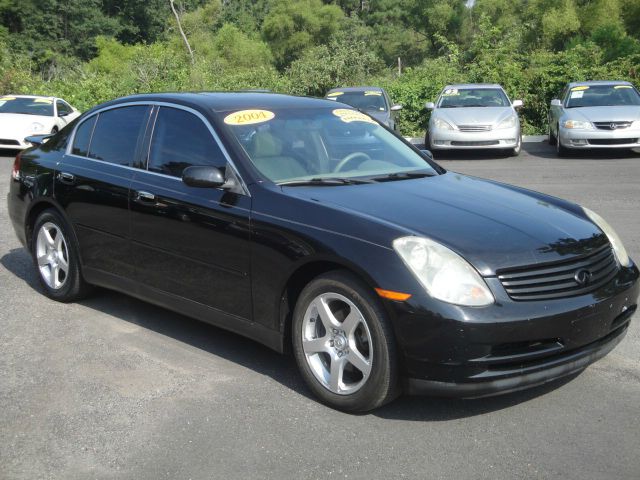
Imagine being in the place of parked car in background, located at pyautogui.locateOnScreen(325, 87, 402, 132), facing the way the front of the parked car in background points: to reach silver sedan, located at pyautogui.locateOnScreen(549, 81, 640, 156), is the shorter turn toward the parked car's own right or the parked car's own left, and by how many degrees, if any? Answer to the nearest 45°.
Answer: approximately 45° to the parked car's own left

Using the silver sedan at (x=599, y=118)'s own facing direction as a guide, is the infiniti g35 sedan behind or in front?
in front

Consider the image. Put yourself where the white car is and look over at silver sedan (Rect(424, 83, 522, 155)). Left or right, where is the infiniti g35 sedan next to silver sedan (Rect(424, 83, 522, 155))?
right

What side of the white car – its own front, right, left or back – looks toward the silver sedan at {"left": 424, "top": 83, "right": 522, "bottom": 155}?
left

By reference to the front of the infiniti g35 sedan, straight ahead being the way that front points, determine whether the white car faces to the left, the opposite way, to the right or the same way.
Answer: to the right

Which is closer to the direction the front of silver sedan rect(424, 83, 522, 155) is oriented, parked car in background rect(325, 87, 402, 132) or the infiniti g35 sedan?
the infiniti g35 sedan

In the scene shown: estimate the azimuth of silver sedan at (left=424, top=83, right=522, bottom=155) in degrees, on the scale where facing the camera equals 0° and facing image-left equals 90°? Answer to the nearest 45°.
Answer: approximately 0°

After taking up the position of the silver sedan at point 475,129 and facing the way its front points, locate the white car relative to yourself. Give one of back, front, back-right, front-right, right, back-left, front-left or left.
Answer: right
